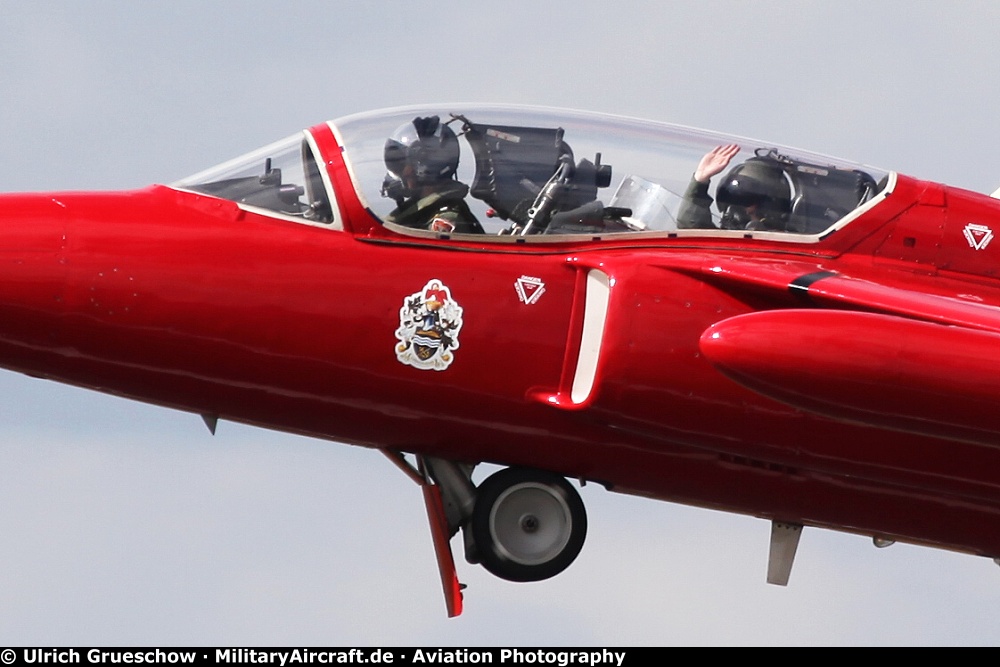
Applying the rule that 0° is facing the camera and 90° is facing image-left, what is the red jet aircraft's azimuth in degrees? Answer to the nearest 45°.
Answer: approximately 90°
